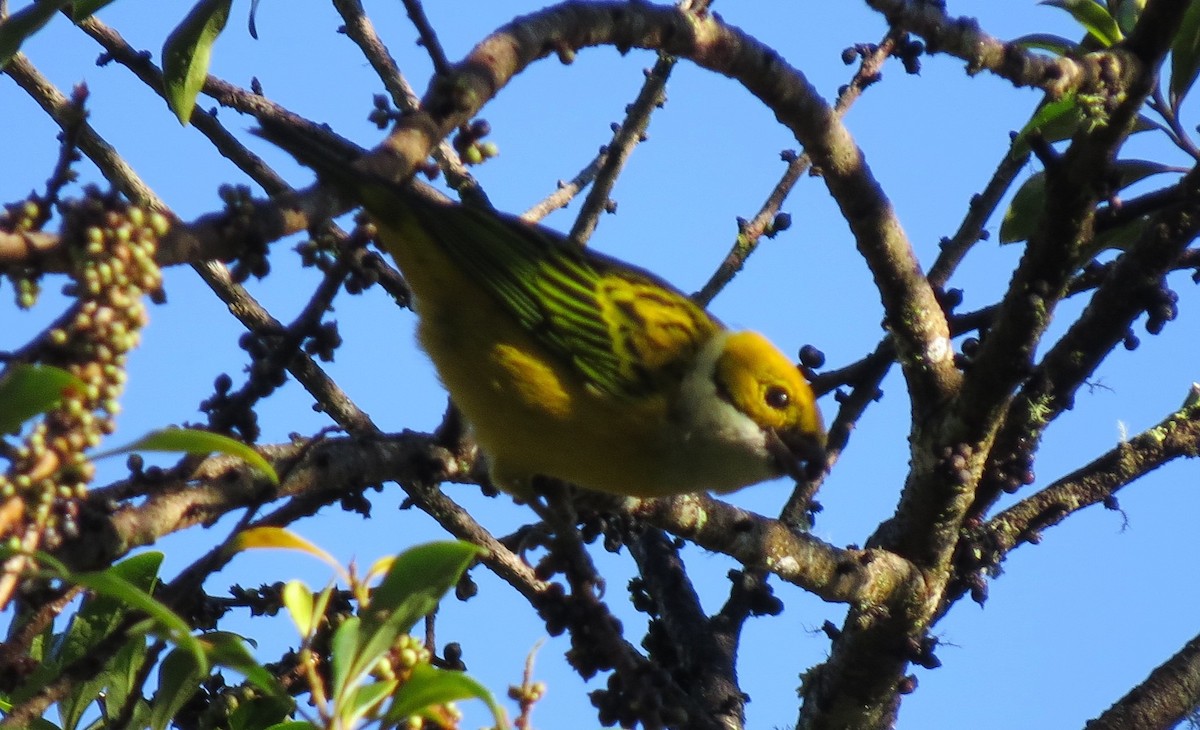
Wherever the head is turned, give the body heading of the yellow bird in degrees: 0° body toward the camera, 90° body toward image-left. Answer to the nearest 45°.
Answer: approximately 270°
